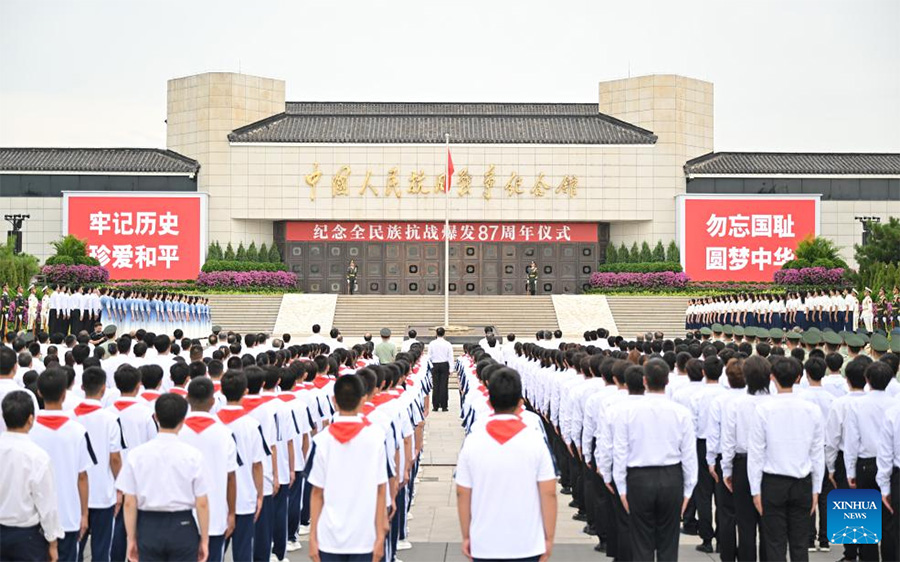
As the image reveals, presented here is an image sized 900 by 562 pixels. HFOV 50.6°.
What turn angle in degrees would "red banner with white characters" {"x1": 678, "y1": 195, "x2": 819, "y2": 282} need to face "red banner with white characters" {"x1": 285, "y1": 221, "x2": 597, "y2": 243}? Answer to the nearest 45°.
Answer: approximately 90° to its right

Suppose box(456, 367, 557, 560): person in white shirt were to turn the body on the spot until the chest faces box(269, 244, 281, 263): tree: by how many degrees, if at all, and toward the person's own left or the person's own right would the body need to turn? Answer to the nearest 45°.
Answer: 0° — they already face it

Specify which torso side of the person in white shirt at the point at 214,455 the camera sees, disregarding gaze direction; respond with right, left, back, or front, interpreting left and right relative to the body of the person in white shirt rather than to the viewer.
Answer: back

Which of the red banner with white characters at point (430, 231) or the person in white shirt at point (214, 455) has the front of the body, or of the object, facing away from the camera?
the person in white shirt

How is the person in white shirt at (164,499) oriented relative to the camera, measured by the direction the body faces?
away from the camera

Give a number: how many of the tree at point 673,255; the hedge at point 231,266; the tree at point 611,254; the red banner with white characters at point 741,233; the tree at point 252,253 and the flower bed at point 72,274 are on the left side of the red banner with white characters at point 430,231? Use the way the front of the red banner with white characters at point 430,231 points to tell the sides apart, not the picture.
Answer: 3

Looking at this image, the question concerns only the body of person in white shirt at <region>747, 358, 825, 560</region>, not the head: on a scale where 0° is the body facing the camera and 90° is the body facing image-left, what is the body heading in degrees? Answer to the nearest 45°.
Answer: approximately 180°

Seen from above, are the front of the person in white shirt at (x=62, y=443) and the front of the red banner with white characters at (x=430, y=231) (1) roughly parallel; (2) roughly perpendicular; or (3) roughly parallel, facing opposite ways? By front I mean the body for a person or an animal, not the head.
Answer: roughly parallel, facing opposite ways

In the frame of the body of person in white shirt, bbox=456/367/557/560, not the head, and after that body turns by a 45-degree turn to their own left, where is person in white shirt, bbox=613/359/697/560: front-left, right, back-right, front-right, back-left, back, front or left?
right

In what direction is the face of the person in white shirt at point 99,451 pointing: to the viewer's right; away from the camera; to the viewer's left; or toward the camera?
away from the camera

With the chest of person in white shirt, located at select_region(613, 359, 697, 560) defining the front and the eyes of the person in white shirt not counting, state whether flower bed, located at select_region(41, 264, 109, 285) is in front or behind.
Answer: in front

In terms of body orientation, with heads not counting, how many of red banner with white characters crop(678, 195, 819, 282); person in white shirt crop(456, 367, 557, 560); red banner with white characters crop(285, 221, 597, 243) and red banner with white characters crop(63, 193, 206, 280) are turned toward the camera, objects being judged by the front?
3

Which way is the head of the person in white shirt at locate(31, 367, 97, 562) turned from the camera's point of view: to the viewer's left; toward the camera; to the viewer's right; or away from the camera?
away from the camera

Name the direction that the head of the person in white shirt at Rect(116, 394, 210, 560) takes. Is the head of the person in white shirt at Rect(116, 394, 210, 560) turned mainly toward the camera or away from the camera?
away from the camera

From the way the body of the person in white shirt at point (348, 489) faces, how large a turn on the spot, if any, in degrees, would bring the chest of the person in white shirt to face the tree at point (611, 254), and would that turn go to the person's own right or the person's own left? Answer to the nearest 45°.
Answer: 0° — they already face it

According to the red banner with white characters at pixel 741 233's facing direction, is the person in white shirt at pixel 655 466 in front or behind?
in front

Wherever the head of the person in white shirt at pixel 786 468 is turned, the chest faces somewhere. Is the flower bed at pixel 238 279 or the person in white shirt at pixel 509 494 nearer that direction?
the flower bed

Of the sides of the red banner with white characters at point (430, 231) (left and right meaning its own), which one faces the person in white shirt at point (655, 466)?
front

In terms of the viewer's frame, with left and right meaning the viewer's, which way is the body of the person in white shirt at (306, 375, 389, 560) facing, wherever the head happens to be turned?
facing away from the viewer

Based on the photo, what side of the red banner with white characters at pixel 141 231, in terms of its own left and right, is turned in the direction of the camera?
front

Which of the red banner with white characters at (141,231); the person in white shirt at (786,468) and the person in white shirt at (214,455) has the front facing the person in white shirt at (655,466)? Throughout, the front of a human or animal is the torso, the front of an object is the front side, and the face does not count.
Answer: the red banner with white characters

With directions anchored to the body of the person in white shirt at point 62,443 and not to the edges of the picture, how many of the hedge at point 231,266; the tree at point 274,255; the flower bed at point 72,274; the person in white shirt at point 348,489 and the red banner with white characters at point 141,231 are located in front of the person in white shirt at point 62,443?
4
